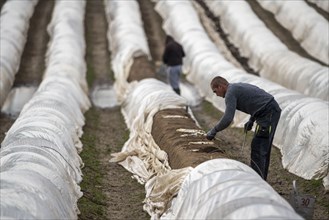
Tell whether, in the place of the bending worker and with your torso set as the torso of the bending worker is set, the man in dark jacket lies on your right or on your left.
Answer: on your right

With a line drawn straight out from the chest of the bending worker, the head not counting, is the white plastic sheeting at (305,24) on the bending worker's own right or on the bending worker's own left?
on the bending worker's own right

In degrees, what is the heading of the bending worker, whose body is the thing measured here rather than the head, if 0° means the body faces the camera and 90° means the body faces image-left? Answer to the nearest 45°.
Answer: approximately 90°

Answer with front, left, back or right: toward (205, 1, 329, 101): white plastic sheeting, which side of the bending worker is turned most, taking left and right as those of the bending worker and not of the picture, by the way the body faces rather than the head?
right

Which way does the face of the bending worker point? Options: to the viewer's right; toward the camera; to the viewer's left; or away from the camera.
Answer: to the viewer's left

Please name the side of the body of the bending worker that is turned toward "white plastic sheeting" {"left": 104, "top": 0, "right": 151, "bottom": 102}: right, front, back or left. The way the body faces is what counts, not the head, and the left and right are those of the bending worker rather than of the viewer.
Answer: right

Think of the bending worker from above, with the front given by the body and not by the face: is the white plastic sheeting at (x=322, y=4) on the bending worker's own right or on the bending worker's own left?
on the bending worker's own right

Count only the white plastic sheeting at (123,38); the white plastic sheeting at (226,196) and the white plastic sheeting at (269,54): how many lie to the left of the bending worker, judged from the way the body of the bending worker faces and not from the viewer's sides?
1

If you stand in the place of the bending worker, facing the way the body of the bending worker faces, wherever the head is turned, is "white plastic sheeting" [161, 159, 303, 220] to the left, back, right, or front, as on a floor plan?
left

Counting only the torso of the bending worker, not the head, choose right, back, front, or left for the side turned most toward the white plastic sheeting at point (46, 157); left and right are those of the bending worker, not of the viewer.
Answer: front
